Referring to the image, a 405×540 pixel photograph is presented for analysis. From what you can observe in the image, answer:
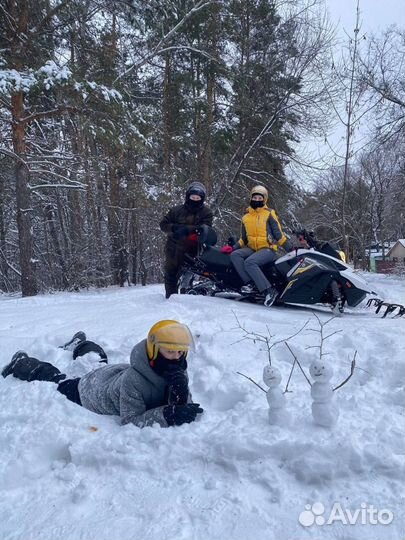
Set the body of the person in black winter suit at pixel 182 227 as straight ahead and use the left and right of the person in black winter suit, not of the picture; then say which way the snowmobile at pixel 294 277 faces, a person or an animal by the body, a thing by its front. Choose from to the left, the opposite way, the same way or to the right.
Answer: to the left

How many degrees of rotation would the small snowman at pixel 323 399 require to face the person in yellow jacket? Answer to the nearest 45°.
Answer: approximately 180°

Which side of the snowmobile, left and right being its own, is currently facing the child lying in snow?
right

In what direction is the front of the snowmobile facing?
to the viewer's right

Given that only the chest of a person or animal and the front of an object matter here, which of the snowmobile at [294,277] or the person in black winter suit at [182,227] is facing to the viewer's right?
the snowmobile

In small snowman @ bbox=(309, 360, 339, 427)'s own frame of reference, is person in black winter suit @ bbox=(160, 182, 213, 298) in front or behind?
behind

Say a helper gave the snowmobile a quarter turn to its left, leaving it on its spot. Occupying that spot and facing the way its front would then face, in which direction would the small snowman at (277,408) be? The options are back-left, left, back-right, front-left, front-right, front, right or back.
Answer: back

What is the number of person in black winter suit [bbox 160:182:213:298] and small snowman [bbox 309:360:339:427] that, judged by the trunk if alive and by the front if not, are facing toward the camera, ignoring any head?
2

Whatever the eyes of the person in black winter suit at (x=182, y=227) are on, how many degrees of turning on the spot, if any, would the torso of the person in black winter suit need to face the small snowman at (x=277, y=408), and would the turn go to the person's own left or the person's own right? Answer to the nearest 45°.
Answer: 0° — they already face it

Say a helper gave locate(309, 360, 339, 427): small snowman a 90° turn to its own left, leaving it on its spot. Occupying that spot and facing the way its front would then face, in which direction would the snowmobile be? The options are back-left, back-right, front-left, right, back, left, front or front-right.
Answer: left
